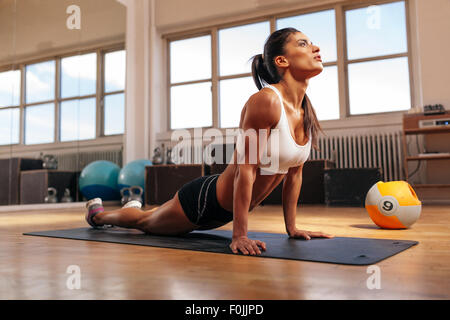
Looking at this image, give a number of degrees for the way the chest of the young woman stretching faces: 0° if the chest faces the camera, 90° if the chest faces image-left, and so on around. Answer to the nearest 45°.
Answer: approximately 315°

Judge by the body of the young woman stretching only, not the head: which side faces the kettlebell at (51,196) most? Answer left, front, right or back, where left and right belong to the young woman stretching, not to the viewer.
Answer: back

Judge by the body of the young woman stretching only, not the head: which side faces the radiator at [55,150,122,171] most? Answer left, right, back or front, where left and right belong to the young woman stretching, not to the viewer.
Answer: back

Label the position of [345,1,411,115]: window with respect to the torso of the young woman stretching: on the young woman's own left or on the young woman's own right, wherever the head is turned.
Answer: on the young woman's own left

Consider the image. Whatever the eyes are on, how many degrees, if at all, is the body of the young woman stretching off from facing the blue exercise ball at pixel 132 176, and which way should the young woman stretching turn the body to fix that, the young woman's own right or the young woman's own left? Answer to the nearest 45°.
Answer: approximately 135° to the young woman's own left

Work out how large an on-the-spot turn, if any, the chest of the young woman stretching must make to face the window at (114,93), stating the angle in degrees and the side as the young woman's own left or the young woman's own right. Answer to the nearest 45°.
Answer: approximately 135° to the young woman's own left

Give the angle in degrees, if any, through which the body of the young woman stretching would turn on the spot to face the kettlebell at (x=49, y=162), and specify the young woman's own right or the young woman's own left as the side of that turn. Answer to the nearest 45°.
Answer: approximately 180°

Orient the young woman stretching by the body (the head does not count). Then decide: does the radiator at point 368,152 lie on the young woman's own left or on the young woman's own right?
on the young woman's own left

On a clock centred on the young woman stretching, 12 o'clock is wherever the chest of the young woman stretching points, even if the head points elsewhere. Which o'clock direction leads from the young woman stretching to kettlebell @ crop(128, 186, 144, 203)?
The kettlebell is roughly at 7 o'clock from the young woman stretching.

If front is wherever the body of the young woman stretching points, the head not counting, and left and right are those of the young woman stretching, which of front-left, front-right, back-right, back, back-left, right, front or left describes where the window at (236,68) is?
back-left

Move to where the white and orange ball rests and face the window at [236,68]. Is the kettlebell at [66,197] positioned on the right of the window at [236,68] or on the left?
left

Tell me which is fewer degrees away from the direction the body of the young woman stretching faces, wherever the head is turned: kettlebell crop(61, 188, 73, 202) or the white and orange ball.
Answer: the white and orange ball
